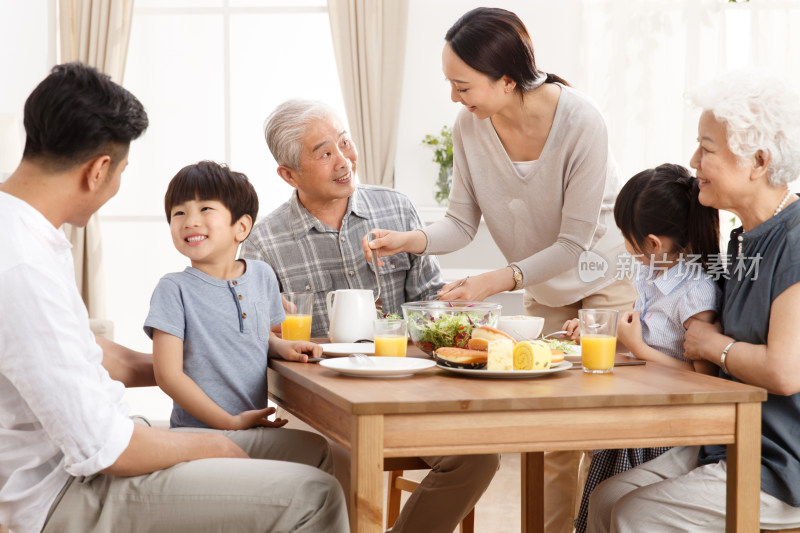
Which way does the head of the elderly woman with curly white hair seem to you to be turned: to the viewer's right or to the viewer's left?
to the viewer's left

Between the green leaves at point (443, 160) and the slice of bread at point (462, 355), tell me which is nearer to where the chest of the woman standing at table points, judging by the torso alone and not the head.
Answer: the slice of bread

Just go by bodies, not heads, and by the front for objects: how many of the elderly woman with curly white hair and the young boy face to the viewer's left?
1

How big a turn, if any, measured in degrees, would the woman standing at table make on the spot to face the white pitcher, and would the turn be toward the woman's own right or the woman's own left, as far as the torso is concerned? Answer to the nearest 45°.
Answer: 0° — they already face it

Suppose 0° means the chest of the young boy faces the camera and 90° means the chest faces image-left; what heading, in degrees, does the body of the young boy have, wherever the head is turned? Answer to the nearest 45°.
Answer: approximately 315°

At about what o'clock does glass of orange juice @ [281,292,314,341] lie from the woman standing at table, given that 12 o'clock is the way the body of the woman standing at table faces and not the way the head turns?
The glass of orange juice is roughly at 12 o'clock from the woman standing at table.

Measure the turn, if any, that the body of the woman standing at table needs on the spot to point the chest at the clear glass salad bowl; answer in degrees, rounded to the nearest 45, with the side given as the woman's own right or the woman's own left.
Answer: approximately 45° to the woman's own left

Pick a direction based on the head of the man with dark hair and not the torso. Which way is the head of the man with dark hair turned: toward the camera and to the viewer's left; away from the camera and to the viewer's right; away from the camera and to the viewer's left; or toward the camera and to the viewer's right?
away from the camera and to the viewer's right

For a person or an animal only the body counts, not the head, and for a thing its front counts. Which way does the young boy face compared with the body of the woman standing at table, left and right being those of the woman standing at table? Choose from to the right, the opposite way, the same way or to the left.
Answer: to the left

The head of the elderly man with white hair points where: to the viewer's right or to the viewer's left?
to the viewer's right

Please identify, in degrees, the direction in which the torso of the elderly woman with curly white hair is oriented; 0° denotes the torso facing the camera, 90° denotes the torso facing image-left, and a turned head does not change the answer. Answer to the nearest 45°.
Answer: approximately 90°

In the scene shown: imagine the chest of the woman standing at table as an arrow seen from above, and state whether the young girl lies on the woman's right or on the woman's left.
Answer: on the woman's left

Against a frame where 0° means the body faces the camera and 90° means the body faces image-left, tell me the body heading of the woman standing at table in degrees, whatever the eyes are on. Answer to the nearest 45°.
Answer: approximately 45°

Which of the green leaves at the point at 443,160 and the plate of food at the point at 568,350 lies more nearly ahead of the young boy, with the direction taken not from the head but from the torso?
the plate of food
